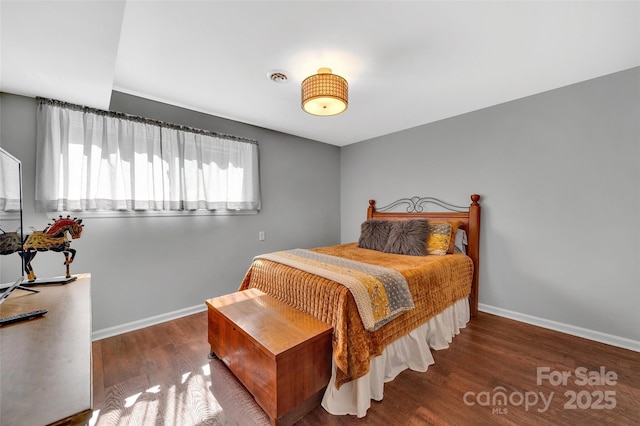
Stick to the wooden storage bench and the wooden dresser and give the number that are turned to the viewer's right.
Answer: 1

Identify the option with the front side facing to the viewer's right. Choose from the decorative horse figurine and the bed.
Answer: the decorative horse figurine

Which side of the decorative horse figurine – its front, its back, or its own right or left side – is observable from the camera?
right

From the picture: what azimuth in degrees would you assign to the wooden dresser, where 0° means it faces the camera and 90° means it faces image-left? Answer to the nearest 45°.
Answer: approximately 270°

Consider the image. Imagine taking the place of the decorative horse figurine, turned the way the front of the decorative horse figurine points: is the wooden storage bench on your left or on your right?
on your right

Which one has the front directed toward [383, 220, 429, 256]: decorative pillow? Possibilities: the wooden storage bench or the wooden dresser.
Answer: the wooden dresser

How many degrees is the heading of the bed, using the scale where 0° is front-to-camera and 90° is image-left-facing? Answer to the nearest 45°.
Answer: approximately 45°

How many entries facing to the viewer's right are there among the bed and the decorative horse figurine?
1
